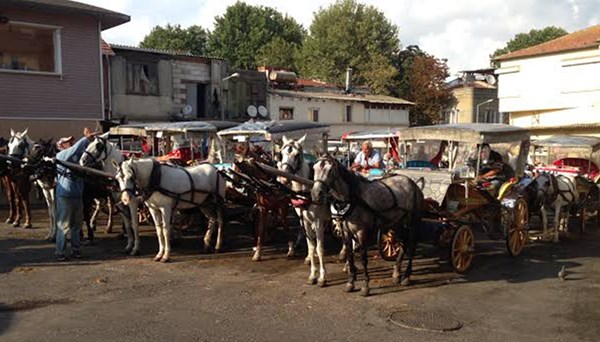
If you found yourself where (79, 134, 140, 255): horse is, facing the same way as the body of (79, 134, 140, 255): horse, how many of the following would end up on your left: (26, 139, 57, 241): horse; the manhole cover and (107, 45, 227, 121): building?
1

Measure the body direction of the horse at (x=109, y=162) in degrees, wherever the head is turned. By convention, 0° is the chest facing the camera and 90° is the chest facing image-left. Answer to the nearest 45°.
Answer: approximately 45°

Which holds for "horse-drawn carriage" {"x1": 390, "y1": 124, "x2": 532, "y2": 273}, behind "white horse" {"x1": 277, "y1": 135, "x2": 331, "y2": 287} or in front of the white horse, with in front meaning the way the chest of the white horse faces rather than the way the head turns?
behind

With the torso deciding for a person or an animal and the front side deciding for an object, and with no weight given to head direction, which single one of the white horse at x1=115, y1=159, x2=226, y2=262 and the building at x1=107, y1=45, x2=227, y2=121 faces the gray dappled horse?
the building

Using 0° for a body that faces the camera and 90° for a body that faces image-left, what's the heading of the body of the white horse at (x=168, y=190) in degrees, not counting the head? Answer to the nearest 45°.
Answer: approximately 45°

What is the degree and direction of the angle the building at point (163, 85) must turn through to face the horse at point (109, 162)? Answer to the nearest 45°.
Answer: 0° — it already faces it

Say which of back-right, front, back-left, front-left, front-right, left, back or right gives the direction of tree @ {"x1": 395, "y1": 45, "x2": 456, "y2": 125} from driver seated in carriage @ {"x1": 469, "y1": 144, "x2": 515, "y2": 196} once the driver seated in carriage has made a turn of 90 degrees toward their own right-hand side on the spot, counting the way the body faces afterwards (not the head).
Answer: front-right

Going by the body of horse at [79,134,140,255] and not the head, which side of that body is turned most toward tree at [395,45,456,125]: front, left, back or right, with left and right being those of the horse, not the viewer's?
back

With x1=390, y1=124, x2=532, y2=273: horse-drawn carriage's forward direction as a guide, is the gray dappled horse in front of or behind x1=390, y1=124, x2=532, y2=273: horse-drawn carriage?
in front

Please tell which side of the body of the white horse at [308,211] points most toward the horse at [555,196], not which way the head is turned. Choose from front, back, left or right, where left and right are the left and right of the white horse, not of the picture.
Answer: back

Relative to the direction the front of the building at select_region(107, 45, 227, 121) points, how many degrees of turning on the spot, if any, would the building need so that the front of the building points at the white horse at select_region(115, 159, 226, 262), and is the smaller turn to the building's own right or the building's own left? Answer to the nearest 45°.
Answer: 0° — it already faces it
